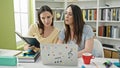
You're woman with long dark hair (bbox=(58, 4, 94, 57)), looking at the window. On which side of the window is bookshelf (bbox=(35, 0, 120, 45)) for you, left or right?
right

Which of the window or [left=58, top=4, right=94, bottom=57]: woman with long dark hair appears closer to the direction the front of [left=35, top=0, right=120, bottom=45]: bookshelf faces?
the woman with long dark hair

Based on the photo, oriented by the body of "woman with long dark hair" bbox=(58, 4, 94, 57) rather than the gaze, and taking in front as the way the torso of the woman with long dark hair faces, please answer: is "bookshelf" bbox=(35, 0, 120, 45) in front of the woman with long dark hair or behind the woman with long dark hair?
behind

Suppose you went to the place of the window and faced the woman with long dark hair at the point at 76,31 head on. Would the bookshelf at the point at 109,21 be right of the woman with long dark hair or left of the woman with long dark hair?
left

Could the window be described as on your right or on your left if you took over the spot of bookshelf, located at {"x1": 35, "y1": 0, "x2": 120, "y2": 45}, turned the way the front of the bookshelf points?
on your right

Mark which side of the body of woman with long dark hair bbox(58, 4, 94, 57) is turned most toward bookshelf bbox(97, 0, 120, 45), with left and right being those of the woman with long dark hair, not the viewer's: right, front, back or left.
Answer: back

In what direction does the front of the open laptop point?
away from the camera

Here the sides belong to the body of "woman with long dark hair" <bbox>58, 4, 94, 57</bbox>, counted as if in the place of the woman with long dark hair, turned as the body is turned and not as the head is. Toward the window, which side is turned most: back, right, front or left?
right

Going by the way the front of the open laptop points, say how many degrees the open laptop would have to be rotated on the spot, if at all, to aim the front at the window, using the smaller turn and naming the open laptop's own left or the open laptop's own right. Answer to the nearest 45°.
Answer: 0° — it already faces it

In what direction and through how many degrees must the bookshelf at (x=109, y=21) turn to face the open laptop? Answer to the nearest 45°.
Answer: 0° — it already faces it

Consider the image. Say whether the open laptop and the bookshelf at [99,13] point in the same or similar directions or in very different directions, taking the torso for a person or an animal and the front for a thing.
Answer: very different directions

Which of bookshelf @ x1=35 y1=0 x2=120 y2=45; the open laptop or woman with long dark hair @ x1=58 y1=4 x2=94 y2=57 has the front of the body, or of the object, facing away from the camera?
the open laptop

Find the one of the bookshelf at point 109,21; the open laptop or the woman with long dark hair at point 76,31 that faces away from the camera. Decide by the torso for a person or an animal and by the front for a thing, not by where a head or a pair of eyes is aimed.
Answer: the open laptop
